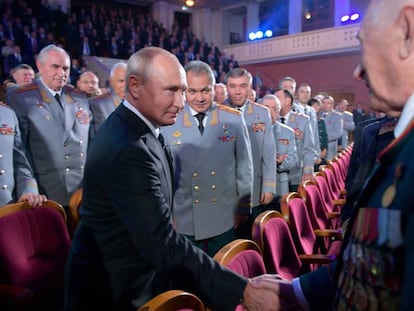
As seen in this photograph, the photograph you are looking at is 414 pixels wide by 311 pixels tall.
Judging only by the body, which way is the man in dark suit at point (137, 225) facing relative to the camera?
to the viewer's right

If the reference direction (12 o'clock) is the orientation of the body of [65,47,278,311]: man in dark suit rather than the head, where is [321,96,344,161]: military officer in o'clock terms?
The military officer is roughly at 10 o'clock from the man in dark suit.

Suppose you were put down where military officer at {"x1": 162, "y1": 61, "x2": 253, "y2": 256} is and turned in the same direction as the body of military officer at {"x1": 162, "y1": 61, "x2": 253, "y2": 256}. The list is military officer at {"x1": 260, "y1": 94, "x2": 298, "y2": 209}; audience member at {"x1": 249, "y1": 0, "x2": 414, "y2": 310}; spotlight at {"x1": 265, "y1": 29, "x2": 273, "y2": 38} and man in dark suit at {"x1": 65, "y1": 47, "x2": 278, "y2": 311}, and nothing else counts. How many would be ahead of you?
2

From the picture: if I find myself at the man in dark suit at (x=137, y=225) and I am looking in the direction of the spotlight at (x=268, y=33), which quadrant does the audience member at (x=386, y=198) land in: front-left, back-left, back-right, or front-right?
back-right

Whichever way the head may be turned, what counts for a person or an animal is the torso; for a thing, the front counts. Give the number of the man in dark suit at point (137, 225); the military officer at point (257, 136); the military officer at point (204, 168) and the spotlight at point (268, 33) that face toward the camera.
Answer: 3

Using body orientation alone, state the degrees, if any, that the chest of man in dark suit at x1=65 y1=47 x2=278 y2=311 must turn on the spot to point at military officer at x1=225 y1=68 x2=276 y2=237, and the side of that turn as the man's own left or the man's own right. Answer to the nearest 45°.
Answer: approximately 90° to the man's own left

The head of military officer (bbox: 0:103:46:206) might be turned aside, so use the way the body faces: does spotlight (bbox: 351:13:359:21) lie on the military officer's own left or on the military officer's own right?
on the military officer's own left

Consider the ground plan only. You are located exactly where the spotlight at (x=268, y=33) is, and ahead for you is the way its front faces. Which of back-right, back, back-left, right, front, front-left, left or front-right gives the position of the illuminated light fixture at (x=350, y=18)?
front-left

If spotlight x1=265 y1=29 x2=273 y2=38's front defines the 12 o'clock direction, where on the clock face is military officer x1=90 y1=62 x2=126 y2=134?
The military officer is roughly at 12 o'clock from the spotlight.

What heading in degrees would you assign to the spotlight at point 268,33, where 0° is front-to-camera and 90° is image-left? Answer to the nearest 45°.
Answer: approximately 0°

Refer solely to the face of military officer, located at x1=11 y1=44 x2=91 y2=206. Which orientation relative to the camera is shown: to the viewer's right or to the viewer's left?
to the viewer's right

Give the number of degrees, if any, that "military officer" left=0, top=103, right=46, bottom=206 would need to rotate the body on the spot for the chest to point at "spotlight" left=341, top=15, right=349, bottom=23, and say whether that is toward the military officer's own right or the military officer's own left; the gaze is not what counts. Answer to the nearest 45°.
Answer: approximately 90° to the military officer's own left
